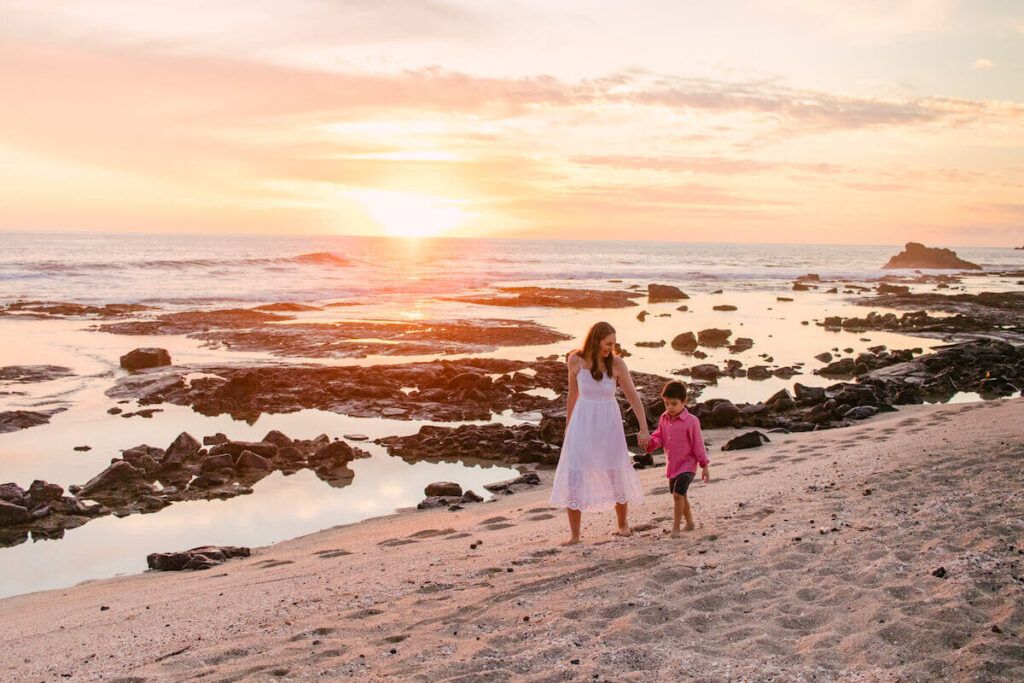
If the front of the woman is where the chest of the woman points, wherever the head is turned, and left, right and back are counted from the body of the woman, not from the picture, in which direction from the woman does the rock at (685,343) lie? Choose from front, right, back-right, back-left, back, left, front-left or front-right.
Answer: back

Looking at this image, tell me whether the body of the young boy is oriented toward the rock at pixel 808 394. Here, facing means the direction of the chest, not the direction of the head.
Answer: no

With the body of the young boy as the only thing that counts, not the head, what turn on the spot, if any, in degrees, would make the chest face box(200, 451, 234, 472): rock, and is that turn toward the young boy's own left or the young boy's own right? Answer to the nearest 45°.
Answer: approximately 90° to the young boy's own right

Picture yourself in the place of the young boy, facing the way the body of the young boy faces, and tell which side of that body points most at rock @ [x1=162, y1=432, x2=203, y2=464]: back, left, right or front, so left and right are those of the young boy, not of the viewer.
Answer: right

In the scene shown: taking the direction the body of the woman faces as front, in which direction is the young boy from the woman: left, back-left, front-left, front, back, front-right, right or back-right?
left

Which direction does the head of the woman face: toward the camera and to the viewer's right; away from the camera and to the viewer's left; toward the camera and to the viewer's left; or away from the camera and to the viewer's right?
toward the camera and to the viewer's right

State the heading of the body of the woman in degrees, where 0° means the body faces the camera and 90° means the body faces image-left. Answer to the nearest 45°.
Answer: approximately 0°

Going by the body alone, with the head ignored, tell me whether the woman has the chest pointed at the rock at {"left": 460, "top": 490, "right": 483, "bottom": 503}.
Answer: no

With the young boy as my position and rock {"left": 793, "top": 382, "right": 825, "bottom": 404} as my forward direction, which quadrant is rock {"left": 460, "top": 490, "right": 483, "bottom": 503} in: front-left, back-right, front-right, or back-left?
front-left

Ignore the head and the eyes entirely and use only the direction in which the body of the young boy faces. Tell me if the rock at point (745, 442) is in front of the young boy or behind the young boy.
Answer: behind

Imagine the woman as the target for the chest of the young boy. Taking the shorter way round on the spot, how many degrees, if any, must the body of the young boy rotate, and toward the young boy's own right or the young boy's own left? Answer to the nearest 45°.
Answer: approximately 45° to the young boy's own right

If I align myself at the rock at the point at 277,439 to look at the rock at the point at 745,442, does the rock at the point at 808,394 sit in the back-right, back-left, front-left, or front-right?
front-left

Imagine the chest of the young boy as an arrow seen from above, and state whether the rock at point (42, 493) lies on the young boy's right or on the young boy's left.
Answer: on the young boy's right

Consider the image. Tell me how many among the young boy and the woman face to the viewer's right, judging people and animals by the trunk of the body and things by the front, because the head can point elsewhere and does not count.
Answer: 0
